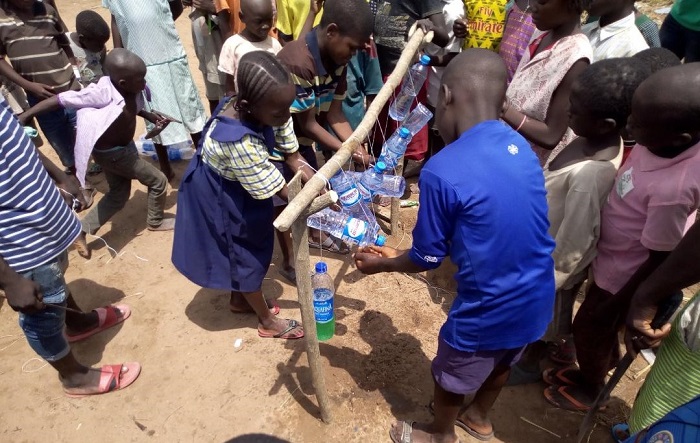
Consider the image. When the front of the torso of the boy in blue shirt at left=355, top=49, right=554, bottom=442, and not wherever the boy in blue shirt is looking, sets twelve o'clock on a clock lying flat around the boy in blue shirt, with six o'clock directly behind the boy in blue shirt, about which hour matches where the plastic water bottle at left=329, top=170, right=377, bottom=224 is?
The plastic water bottle is roughly at 12 o'clock from the boy in blue shirt.

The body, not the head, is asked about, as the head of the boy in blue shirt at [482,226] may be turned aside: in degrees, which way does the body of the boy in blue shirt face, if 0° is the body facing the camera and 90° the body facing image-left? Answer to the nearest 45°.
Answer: approximately 135°

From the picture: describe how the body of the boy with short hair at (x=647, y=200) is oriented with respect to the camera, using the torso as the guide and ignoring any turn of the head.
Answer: to the viewer's left

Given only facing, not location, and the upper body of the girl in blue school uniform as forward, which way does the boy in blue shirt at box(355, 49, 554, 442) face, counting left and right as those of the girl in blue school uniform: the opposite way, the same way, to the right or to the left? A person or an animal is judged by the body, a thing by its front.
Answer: to the left

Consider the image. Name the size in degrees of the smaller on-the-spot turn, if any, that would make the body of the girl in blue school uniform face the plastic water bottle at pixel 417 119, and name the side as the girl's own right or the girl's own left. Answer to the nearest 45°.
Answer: approximately 45° to the girl's own left

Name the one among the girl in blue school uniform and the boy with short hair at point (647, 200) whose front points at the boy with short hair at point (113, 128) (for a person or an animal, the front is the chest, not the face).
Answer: the boy with short hair at point (647, 200)

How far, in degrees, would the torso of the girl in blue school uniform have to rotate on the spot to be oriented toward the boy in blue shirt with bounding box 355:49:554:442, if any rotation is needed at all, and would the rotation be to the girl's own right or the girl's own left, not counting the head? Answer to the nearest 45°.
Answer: approximately 45° to the girl's own right

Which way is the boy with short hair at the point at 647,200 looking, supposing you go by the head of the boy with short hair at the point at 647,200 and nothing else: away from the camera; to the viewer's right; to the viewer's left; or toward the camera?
to the viewer's left

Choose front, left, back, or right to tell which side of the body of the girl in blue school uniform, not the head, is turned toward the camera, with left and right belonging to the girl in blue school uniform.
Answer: right

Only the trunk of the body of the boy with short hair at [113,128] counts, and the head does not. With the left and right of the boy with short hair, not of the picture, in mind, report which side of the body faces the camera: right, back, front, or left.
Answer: right
